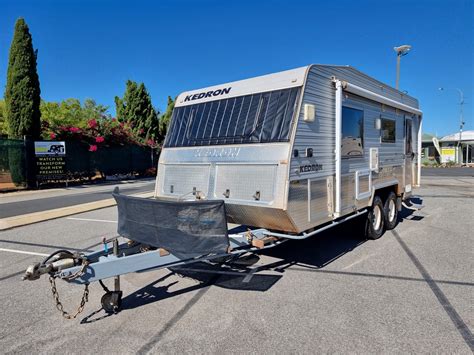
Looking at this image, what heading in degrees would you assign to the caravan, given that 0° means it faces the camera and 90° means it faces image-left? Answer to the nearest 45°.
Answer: approximately 45°

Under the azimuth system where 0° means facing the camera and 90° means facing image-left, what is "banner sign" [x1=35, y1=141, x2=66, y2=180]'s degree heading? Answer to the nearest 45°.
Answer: approximately 0°

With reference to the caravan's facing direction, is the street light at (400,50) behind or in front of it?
behind

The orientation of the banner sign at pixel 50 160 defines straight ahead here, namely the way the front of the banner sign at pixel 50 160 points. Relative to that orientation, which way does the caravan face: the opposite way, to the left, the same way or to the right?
to the right

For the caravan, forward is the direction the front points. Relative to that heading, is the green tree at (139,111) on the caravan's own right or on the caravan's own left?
on the caravan's own right

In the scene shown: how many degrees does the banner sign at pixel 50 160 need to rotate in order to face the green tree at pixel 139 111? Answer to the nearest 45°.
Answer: approximately 135° to its left

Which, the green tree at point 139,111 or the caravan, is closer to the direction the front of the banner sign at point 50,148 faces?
the caravan
